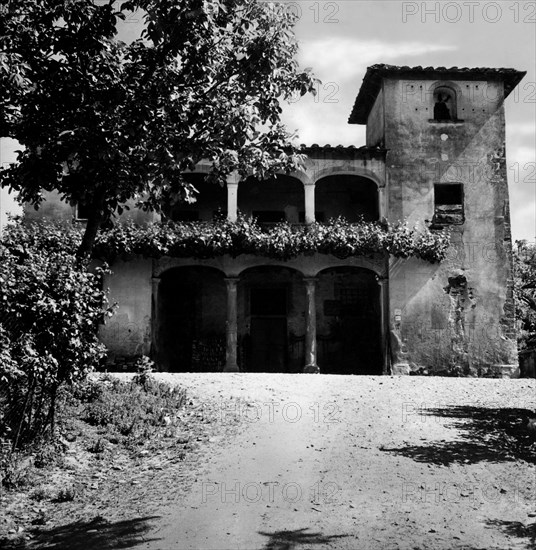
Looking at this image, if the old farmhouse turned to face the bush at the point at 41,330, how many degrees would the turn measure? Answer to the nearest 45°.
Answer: approximately 45° to its right

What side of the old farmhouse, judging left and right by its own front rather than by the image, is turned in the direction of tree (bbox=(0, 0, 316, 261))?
front

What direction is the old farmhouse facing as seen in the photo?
toward the camera

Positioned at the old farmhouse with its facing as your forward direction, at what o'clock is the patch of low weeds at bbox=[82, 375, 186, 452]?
The patch of low weeds is roughly at 1 o'clock from the old farmhouse.
